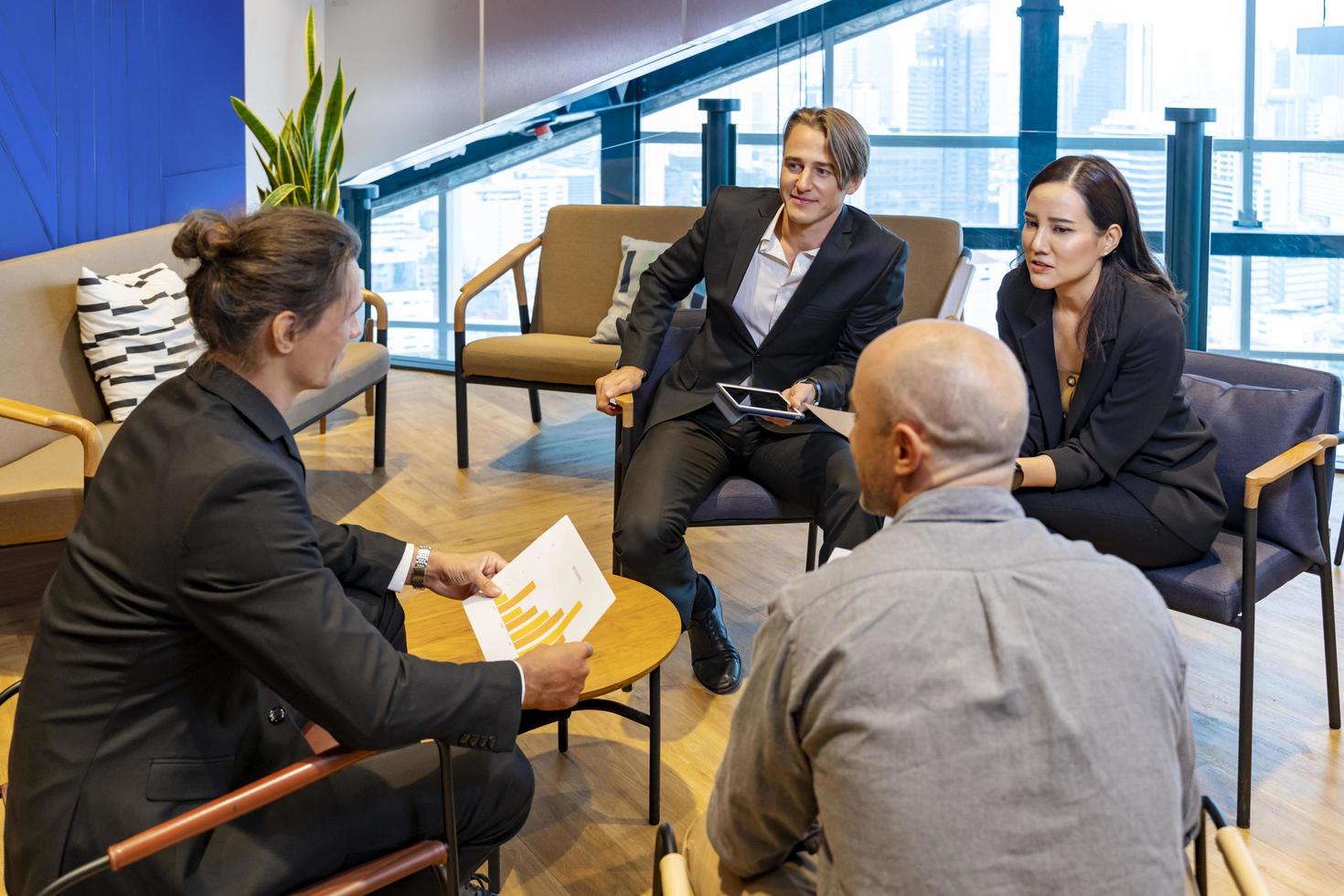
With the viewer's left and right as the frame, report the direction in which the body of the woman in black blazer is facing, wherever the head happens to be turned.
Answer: facing the viewer and to the left of the viewer

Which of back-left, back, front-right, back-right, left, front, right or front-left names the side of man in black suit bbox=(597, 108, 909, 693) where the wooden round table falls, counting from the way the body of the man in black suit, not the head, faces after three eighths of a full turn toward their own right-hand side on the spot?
back-left

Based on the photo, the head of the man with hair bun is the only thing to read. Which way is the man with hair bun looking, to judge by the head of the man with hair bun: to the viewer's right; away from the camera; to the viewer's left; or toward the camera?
to the viewer's right

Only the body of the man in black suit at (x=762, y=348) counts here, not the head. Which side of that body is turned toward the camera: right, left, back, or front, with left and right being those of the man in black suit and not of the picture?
front

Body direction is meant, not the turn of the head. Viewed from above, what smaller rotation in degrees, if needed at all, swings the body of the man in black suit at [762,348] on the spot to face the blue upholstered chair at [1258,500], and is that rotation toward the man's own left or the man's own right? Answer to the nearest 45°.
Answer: approximately 45° to the man's own left

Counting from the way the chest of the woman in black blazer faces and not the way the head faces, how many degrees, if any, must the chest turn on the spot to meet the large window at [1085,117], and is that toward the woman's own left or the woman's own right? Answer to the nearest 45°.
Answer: approximately 135° to the woman's own right

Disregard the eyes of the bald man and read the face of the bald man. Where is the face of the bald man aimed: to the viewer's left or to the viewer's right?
to the viewer's left

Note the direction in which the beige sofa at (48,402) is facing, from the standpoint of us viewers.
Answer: facing the viewer and to the right of the viewer

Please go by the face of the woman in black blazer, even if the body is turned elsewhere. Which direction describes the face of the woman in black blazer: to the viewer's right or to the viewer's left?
to the viewer's left

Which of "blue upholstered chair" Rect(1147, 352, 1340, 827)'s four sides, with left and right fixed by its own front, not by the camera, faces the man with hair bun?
front
